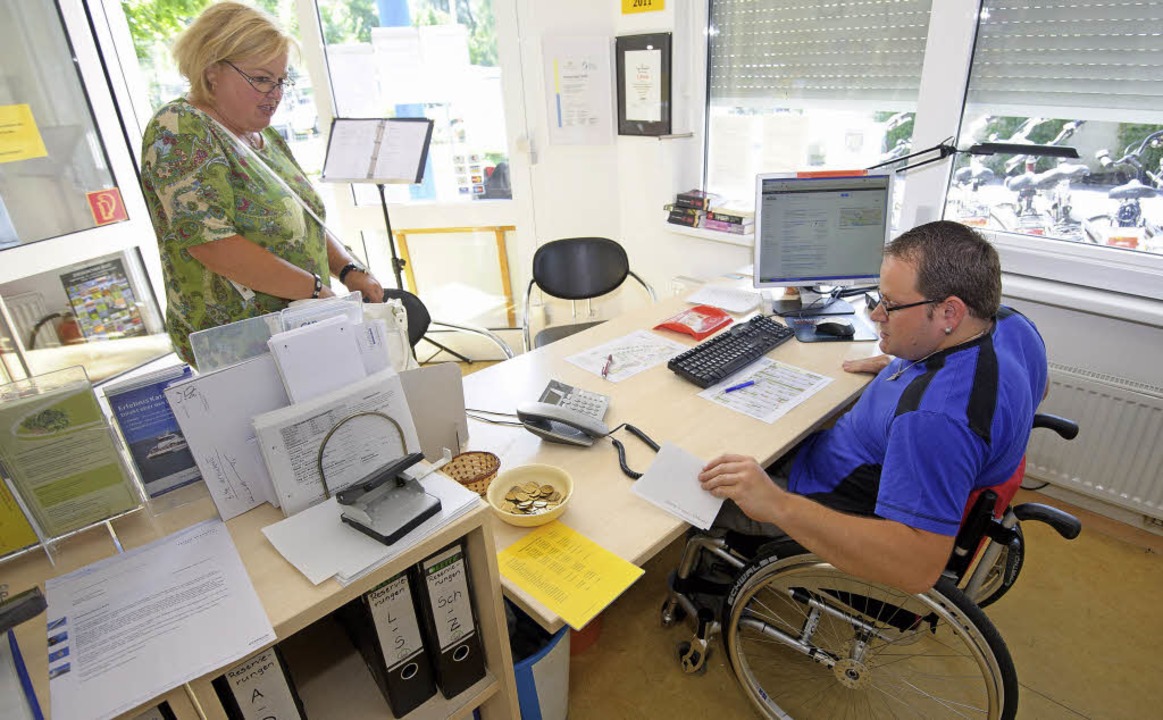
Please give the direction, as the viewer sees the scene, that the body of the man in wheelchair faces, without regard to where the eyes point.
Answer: to the viewer's left

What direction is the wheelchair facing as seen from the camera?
to the viewer's left

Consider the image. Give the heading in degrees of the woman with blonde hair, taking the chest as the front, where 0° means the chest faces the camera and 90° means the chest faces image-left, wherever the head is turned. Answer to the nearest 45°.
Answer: approximately 315°

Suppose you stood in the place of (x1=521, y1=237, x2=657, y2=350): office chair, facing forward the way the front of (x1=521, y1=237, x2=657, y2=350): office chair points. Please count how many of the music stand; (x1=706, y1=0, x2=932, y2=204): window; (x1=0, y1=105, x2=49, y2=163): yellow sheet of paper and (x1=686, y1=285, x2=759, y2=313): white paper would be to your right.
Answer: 2

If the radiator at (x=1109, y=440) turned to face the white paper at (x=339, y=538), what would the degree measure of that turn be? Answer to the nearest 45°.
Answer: approximately 45° to its left

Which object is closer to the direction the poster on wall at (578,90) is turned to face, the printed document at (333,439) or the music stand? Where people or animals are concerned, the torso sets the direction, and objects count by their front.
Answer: the printed document

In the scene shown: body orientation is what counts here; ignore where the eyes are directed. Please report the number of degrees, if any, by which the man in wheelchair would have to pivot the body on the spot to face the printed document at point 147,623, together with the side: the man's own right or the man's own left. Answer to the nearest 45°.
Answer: approximately 45° to the man's own left

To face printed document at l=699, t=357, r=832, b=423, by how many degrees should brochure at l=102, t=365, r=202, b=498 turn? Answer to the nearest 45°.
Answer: approximately 90° to its left

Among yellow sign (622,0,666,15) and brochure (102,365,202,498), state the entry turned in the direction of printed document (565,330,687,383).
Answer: the yellow sign

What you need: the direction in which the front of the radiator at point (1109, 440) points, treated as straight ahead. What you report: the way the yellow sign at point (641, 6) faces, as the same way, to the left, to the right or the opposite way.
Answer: to the left

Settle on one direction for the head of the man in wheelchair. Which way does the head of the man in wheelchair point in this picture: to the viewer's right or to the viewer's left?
to the viewer's left

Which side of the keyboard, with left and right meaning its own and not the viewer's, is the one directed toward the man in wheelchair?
front

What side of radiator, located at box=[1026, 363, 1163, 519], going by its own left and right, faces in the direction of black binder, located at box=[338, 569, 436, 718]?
front
